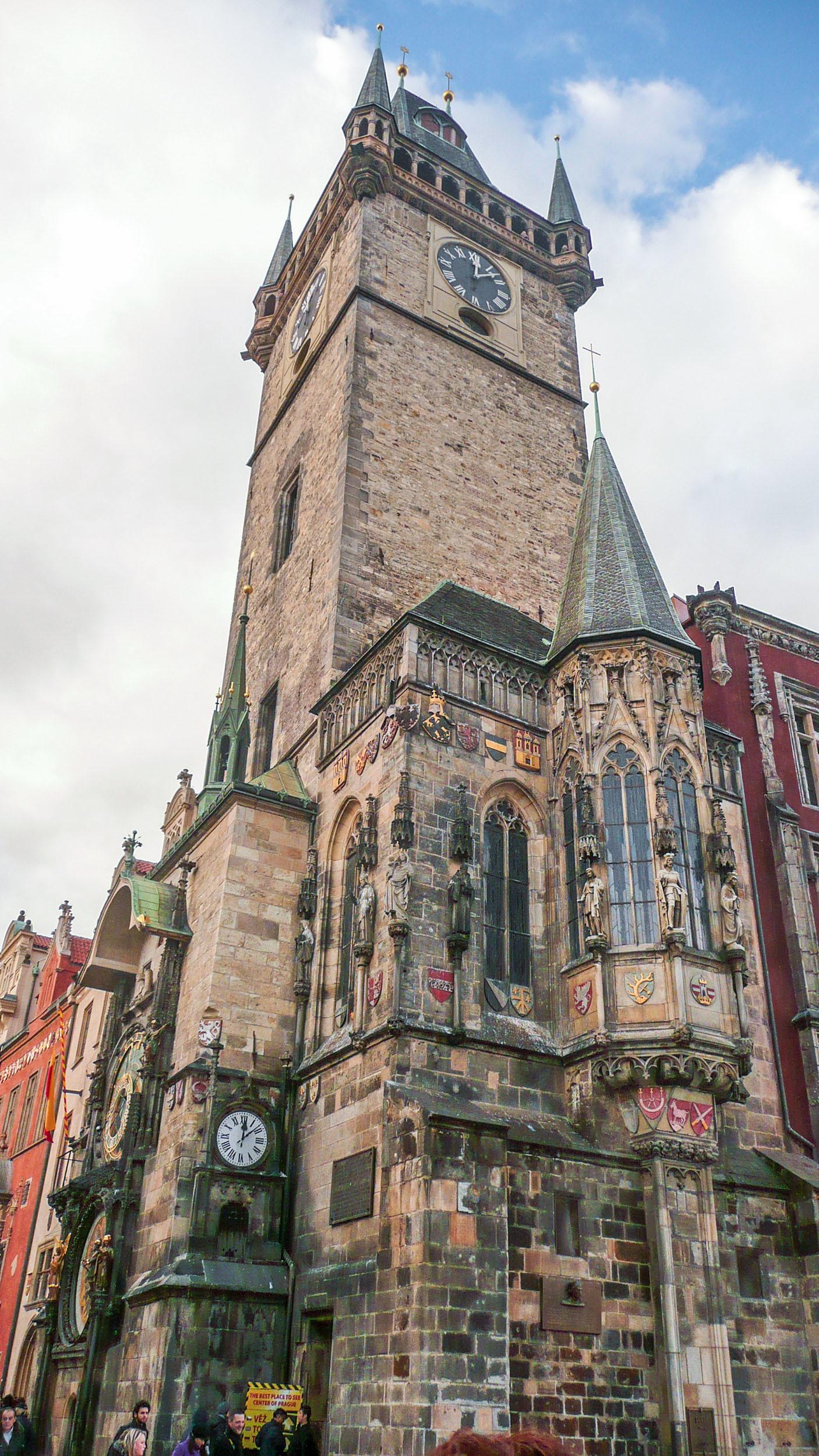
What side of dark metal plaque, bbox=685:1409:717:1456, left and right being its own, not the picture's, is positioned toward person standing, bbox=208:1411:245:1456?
right

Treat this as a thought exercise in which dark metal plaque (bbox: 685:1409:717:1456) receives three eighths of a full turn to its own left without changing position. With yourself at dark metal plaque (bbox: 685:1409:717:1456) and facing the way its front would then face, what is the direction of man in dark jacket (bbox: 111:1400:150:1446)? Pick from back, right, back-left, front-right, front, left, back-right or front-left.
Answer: back

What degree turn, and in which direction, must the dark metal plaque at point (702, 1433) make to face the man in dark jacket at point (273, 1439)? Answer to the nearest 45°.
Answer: approximately 90° to its right

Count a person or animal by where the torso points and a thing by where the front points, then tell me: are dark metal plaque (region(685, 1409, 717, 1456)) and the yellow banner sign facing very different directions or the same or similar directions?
same or similar directions

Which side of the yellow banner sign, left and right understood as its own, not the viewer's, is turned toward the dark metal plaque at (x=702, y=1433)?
left

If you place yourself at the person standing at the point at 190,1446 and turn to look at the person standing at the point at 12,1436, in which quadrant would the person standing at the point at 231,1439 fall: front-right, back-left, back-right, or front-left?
back-right

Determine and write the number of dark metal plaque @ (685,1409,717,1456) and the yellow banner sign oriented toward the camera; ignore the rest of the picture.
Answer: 2

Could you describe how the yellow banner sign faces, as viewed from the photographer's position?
facing the viewer

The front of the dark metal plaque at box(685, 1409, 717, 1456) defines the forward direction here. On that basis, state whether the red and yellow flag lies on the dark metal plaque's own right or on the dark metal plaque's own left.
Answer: on the dark metal plaque's own right
